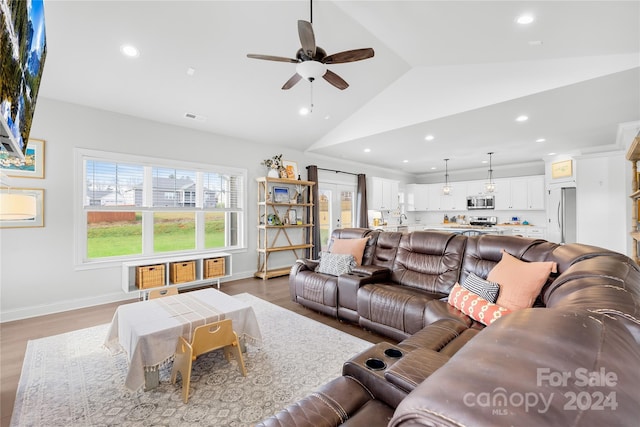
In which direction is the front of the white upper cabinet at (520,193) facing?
toward the camera

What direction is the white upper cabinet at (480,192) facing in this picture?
toward the camera

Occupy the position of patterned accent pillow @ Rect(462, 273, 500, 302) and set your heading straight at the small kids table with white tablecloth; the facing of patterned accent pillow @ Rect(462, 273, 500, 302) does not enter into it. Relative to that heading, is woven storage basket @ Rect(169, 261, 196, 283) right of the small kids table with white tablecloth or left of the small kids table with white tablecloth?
right

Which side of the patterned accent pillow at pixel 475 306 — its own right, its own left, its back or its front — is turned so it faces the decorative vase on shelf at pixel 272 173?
right

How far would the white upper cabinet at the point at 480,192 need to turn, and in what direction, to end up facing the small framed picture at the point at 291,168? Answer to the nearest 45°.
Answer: approximately 45° to its right

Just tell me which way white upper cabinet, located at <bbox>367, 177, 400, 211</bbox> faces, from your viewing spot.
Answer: facing the viewer and to the right of the viewer

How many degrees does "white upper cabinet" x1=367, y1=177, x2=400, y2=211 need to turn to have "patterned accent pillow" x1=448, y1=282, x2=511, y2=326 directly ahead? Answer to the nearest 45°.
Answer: approximately 45° to its right

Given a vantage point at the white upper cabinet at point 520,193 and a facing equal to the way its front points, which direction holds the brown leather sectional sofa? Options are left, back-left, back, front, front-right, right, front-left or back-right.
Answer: front
